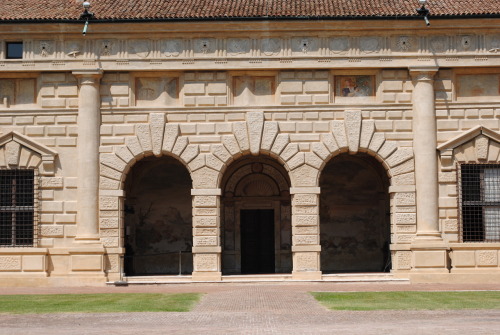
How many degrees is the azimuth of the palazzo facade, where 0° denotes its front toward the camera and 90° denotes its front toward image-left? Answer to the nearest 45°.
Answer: approximately 0°
